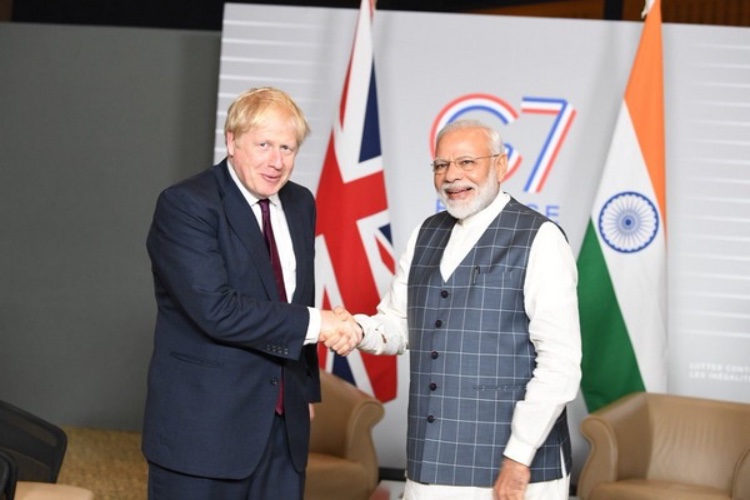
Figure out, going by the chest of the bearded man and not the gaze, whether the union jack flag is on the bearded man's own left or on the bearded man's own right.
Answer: on the bearded man's own right

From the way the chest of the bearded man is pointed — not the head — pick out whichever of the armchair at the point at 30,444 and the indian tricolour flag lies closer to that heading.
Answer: the armchair

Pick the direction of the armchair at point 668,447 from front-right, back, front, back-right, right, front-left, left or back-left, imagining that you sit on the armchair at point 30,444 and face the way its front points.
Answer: front-left

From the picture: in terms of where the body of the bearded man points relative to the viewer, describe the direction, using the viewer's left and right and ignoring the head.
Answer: facing the viewer and to the left of the viewer

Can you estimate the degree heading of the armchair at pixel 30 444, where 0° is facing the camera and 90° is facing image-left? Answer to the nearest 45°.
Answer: approximately 315°

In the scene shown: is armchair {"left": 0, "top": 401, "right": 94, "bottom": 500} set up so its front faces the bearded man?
yes

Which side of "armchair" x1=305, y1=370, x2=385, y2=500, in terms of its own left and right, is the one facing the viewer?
front

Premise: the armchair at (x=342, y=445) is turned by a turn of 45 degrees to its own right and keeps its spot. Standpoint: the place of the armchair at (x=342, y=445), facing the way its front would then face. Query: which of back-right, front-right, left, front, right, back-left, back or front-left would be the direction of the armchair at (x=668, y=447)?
back-left

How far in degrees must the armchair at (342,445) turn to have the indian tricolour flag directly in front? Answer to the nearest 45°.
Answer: approximately 90° to its left

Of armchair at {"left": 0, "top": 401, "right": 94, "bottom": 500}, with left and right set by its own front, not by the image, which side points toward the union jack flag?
left

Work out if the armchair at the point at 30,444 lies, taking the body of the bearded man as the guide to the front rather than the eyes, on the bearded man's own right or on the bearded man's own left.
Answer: on the bearded man's own right
